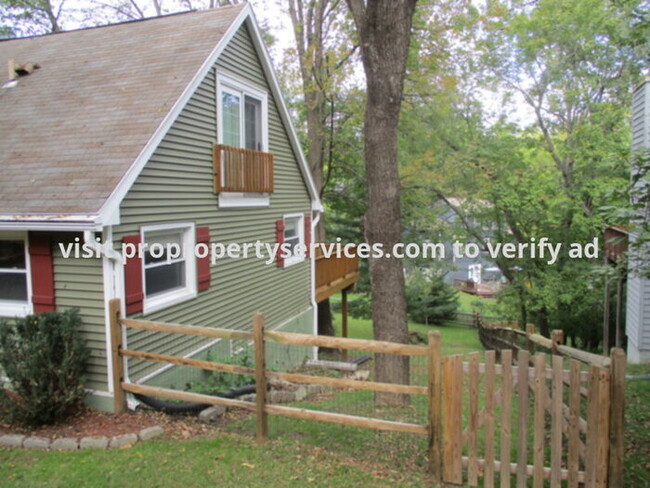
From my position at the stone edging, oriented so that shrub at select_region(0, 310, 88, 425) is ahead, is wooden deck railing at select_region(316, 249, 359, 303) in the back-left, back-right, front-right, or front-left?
front-right

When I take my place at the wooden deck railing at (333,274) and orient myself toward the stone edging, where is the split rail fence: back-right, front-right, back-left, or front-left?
front-left
